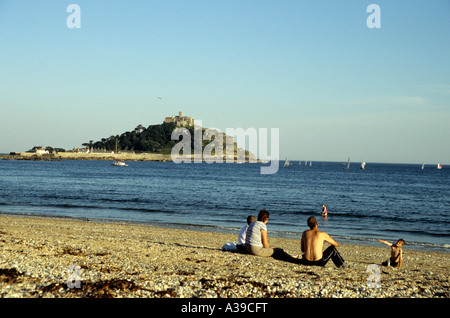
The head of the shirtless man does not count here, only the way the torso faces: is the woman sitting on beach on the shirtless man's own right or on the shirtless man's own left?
on the shirtless man's own left

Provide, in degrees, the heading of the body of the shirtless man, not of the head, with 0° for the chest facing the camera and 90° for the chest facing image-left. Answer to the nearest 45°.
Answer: approximately 225°
